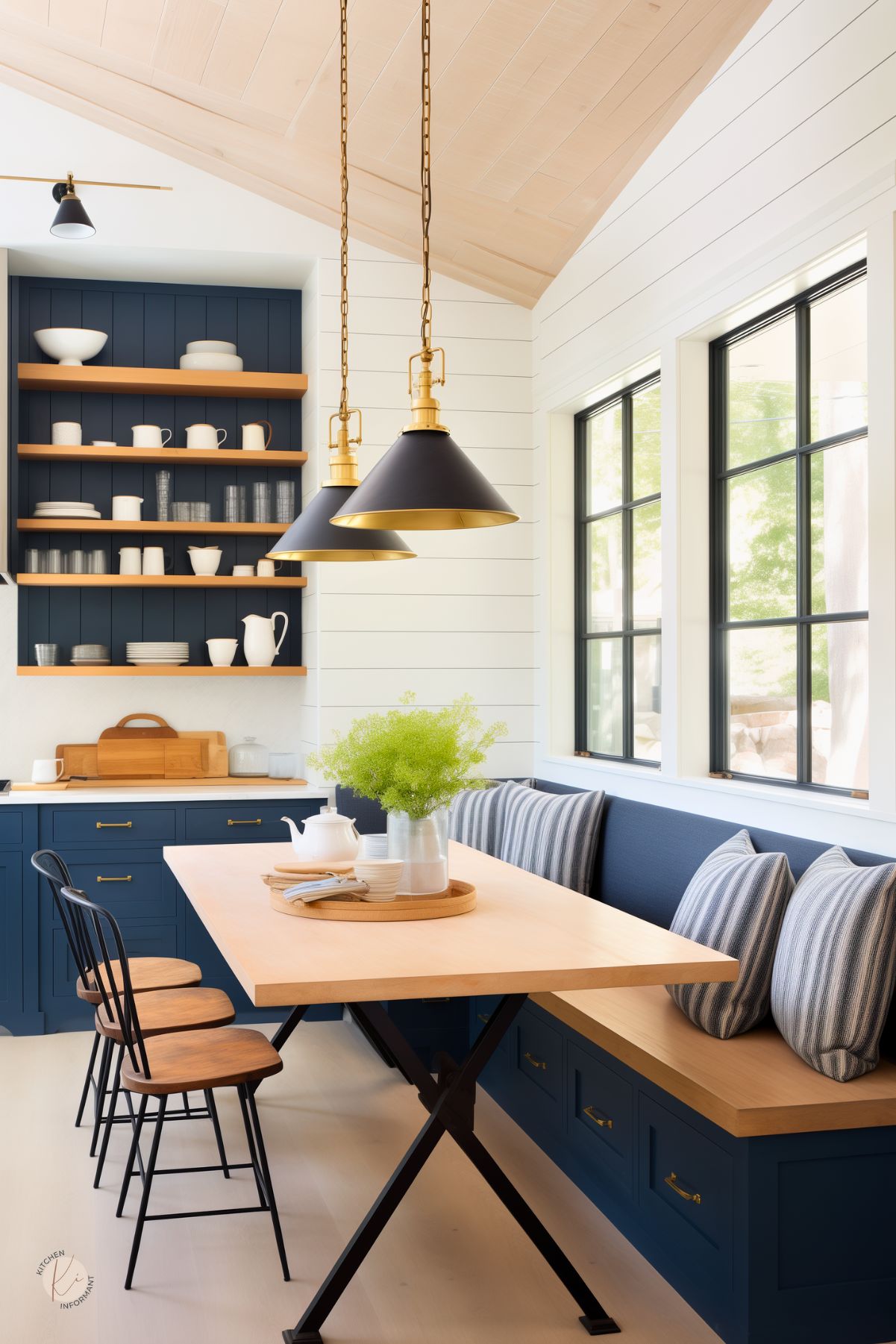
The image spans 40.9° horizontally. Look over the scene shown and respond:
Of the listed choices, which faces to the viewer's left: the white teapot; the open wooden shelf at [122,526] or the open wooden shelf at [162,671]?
the white teapot

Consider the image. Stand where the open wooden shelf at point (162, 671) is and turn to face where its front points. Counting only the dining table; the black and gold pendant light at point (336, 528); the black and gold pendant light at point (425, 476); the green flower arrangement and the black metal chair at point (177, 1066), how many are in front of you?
5

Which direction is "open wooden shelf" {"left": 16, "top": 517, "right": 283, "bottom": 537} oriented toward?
toward the camera

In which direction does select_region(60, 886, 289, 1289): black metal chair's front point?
to the viewer's right

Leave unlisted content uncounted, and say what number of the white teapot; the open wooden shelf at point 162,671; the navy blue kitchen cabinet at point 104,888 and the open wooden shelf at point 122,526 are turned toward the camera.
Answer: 3

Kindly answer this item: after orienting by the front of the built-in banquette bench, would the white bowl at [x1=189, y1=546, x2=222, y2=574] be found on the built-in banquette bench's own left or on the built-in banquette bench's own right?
on the built-in banquette bench's own right

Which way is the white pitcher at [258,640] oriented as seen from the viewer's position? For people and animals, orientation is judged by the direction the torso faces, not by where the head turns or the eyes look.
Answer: to the viewer's left

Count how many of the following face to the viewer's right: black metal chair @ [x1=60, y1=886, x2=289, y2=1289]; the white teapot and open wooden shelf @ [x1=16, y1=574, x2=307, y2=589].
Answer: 1

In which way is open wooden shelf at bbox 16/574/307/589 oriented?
toward the camera

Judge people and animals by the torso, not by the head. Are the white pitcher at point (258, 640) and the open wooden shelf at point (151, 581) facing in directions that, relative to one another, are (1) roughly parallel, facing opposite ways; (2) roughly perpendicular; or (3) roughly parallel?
roughly perpendicular

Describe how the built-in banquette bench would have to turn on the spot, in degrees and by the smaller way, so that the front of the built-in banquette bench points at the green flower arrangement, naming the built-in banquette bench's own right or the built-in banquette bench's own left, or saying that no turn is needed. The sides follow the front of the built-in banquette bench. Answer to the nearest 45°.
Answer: approximately 90° to the built-in banquette bench's own right

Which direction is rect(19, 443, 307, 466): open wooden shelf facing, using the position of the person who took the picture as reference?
facing the viewer

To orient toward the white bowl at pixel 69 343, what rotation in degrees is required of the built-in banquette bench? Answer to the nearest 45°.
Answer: approximately 90° to its right

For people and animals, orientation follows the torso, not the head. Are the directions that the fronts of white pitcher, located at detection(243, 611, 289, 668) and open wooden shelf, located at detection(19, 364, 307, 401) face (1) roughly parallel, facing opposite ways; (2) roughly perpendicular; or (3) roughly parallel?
roughly perpendicular

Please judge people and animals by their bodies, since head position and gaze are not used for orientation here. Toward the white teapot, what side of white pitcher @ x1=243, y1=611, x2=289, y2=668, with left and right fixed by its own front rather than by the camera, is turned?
left
